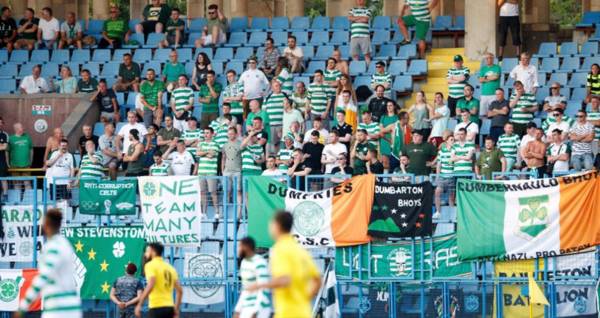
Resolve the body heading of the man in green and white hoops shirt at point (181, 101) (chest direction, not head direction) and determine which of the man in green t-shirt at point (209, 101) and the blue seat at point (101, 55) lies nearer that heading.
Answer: the man in green t-shirt

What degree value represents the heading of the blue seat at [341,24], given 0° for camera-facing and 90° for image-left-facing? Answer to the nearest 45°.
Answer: approximately 0°

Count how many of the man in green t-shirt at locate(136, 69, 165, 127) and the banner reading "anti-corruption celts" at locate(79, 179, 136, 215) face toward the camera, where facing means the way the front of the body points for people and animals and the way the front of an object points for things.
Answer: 2

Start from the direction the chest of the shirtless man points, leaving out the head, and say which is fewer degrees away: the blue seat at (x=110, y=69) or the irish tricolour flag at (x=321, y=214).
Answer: the irish tricolour flag

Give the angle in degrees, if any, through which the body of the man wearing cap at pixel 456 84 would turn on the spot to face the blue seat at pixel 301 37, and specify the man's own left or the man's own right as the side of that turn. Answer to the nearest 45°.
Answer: approximately 135° to the man's own right

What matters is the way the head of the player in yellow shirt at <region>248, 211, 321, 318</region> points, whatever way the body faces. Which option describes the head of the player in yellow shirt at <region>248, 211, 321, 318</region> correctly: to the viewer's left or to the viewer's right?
to the viewer's left

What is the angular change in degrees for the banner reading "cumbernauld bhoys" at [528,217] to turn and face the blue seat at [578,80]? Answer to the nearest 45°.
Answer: approximately 180°

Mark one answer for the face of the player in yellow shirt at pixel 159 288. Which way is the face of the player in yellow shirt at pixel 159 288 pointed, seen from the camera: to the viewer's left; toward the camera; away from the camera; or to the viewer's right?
to the viewer's left

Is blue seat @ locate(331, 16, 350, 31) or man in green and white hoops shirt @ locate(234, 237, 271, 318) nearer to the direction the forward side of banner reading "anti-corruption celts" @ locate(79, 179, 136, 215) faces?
the man in green and white hoops shirt

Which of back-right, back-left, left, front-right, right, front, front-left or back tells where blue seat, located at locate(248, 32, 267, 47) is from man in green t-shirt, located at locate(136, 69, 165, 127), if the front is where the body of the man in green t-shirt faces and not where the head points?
back-left
